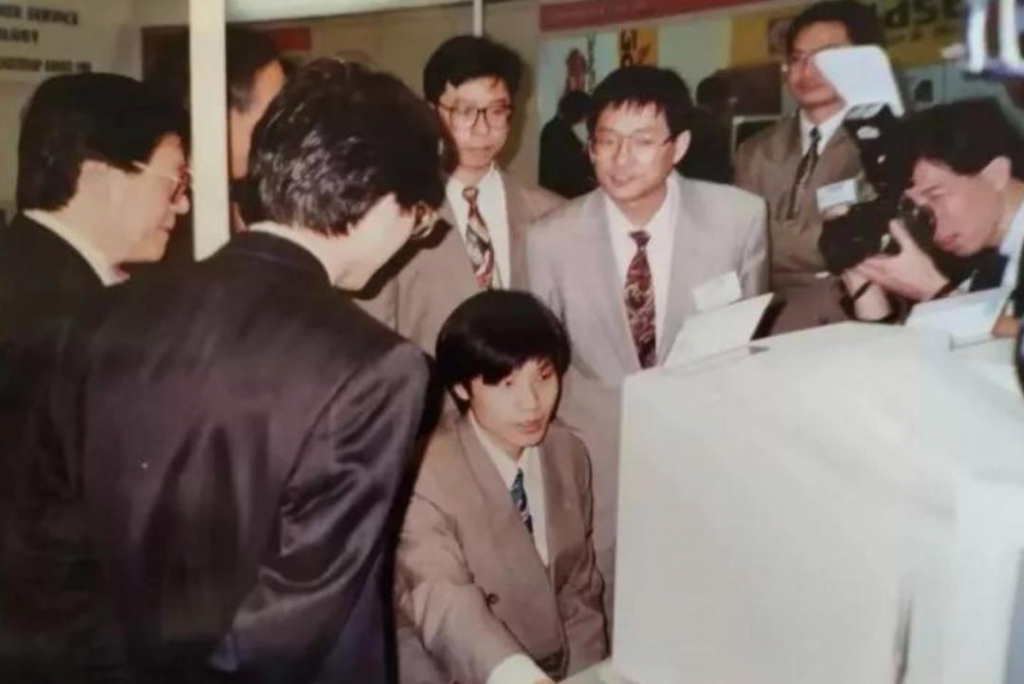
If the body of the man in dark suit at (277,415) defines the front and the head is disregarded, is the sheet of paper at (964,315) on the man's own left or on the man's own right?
on the man's own right

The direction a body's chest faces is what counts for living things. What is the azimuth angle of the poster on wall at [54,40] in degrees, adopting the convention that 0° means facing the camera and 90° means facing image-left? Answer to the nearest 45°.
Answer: approximately 0°

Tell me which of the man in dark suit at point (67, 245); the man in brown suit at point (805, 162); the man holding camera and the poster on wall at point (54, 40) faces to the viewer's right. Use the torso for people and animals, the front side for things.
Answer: the man in dark suit

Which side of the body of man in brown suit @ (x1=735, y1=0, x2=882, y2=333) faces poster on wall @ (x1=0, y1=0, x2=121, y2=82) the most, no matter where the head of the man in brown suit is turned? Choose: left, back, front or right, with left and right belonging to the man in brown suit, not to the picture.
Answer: right

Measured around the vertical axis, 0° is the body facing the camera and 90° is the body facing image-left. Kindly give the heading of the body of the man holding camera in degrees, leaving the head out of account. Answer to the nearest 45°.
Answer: approximately 90°

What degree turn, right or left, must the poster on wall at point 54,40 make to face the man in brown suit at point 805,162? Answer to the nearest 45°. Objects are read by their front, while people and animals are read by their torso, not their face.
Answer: approximately 45° to its left

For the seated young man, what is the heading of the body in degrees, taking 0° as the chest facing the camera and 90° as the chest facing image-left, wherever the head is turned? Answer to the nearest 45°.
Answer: approximately 315°

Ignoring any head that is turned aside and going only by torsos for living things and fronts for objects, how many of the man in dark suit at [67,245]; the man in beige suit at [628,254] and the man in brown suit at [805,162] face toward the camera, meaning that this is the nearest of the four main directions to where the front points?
2

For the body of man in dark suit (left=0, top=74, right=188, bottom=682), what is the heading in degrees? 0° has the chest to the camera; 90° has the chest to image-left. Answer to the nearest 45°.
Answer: approximately 270°
